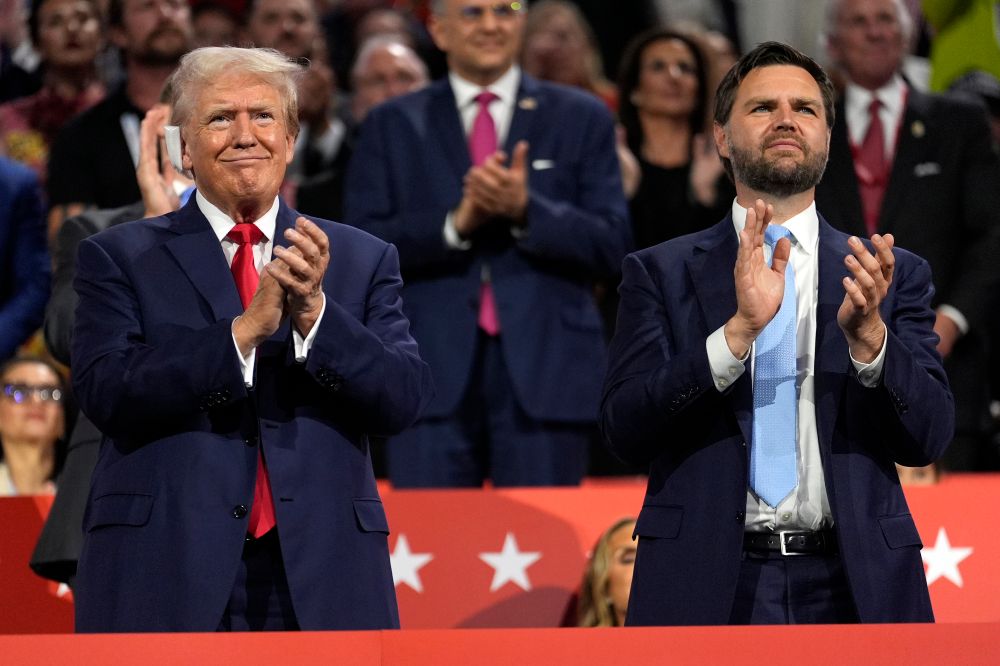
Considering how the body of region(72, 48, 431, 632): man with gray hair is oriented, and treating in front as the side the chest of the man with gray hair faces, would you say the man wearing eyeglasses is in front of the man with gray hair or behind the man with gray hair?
behind

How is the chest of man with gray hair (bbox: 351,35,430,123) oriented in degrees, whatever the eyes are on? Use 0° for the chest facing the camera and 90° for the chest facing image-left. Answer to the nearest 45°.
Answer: approximately 0°

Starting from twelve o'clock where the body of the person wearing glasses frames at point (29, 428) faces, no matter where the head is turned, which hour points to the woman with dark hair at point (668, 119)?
The woman with dark hair is roughly at 9 o'clock from the person wearing glasses frames.
